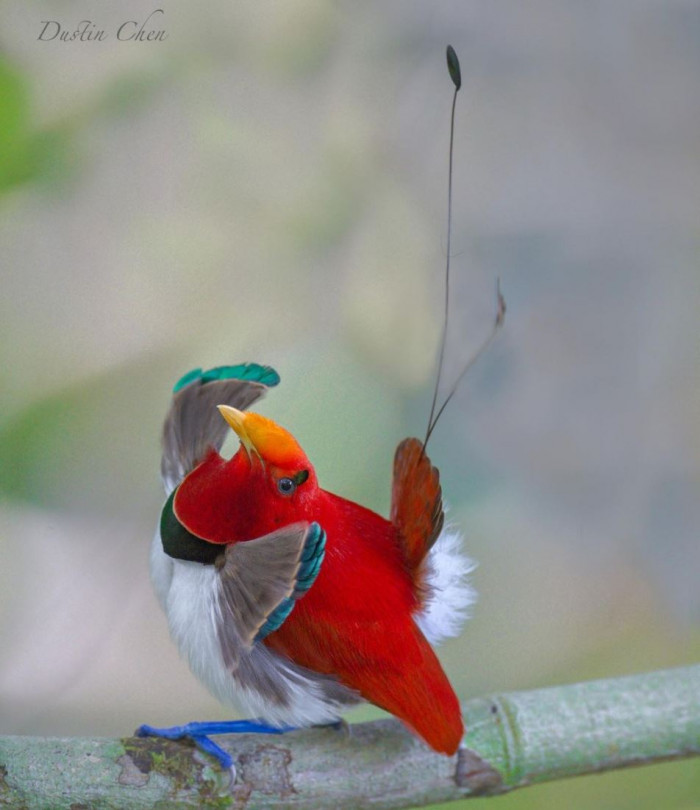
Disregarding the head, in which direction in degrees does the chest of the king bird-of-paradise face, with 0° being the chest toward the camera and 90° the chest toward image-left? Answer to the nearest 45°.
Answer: approximately 90°
